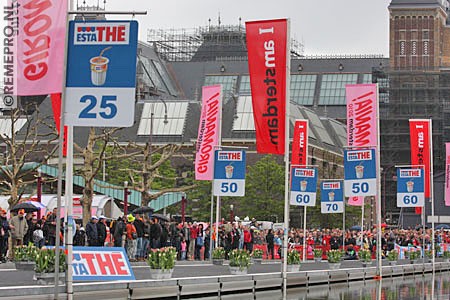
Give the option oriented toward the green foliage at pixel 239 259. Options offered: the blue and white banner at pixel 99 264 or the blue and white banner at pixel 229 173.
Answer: the blue and white banner at pixel 229 173

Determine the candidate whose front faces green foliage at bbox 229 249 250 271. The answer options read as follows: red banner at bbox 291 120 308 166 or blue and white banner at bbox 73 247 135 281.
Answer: the red banner

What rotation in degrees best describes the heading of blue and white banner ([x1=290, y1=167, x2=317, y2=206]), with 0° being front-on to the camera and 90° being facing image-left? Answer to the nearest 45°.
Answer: approximately 0°

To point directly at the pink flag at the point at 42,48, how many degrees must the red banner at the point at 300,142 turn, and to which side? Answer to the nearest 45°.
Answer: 0° — it already faces it

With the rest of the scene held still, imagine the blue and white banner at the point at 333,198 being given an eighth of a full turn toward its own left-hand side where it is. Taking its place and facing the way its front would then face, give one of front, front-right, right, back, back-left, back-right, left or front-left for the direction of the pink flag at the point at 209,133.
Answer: right
